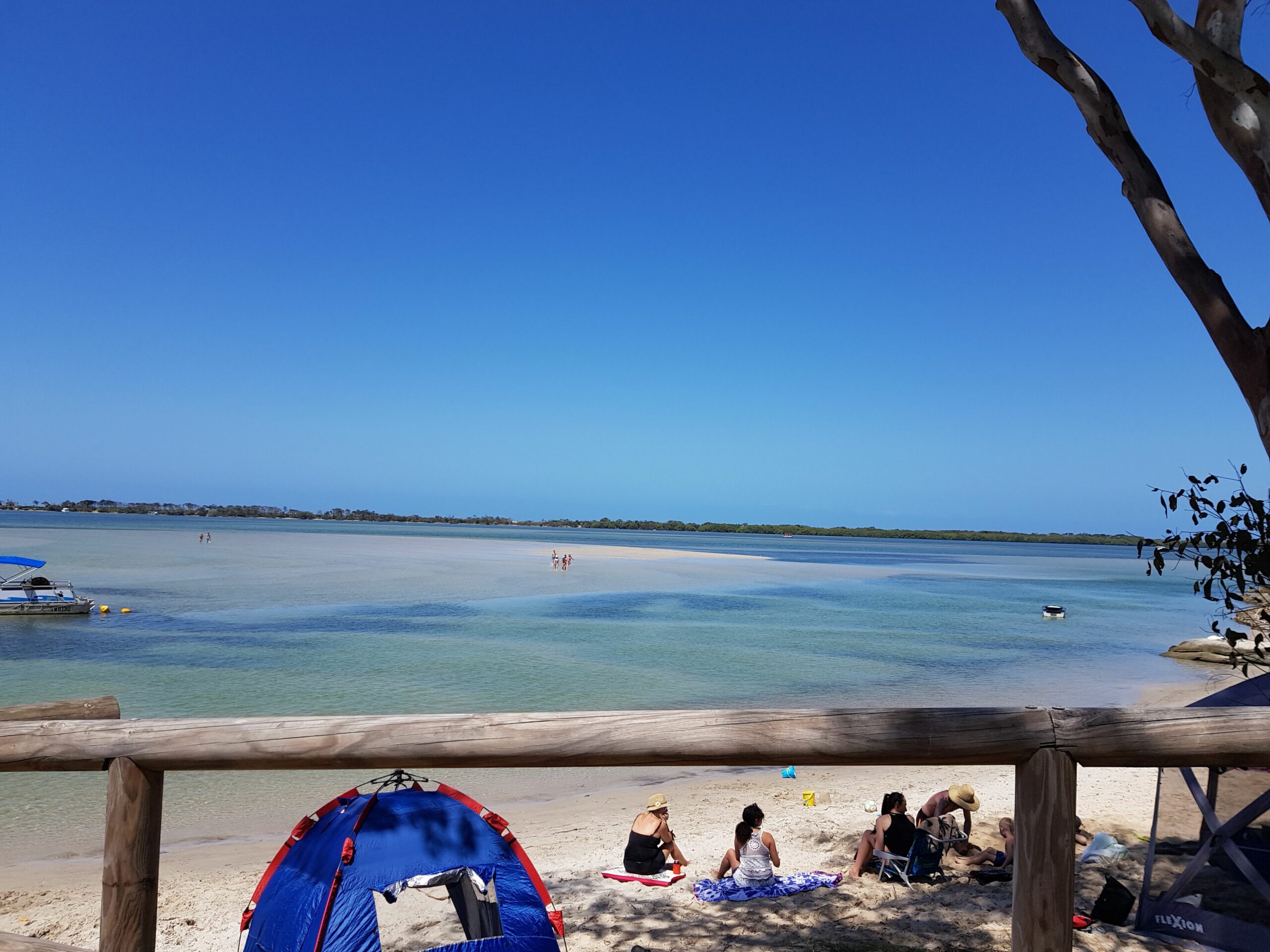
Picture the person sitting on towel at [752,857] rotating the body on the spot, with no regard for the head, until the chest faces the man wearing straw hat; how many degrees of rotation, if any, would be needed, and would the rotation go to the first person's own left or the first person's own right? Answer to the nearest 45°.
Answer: approximately 45° to the first person's own right

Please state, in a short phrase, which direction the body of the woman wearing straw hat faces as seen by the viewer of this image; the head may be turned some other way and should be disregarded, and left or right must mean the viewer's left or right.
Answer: facing away from the viewer and to the right of the viewer

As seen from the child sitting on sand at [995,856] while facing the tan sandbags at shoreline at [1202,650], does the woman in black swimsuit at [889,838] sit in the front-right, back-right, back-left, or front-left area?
back-left

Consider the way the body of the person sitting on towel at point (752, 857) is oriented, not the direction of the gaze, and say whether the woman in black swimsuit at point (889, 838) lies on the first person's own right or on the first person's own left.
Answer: on the first person's own right

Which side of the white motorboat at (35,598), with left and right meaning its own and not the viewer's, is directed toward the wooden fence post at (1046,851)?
right

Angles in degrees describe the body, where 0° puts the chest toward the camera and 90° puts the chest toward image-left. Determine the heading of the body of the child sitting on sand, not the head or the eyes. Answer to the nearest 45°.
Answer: approximately 90°

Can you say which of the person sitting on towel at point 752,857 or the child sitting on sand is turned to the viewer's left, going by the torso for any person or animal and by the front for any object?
the child sitting on sand

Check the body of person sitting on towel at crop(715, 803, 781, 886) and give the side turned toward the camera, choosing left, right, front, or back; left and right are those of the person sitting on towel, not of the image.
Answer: back
